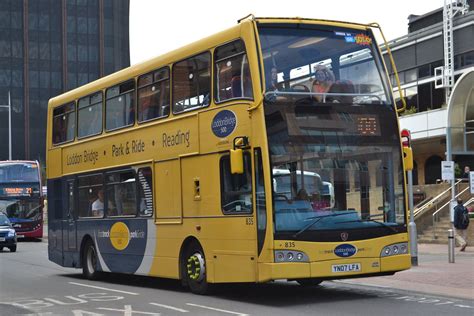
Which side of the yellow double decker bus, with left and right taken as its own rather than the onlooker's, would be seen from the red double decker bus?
back

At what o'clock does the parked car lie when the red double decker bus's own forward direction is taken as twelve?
The parked car is roughly at 12 o'clock from the red double decker bus.

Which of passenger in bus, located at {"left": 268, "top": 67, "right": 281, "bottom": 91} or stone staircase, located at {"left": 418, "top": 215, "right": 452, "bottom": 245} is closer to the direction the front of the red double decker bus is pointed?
the passenger in bus

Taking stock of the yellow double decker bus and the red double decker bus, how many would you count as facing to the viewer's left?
0

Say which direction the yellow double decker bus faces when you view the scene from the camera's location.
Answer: facing the viewer and to the right of the viewer

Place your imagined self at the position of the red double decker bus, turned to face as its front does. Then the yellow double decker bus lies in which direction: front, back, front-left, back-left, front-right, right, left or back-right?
front

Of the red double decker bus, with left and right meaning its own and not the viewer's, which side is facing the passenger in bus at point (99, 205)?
front

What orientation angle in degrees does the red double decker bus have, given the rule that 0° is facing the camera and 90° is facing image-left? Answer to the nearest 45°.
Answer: approximately 0°

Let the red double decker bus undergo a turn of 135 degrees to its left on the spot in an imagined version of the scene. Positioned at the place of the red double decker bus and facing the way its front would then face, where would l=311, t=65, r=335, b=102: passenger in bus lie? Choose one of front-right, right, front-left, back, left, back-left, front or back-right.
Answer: back-right

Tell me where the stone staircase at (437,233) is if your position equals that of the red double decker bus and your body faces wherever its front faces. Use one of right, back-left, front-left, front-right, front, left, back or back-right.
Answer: front-left

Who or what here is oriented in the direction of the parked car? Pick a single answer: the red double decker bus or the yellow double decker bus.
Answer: the red double decker bus

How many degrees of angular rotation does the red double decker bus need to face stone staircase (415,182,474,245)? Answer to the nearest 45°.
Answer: approximately 45° to its left
